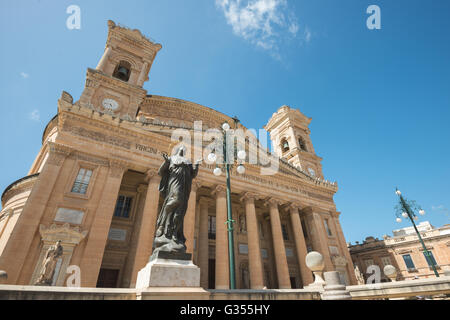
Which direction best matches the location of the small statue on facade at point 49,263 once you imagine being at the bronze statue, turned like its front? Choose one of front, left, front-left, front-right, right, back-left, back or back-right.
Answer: back-right

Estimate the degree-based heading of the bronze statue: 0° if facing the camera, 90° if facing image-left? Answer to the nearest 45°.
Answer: approximately 0°

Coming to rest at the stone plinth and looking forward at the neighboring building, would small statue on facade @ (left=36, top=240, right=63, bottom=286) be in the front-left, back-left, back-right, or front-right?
front-left

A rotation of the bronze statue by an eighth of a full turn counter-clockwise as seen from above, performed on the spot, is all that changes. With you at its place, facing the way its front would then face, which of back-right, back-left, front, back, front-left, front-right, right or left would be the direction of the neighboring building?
left
